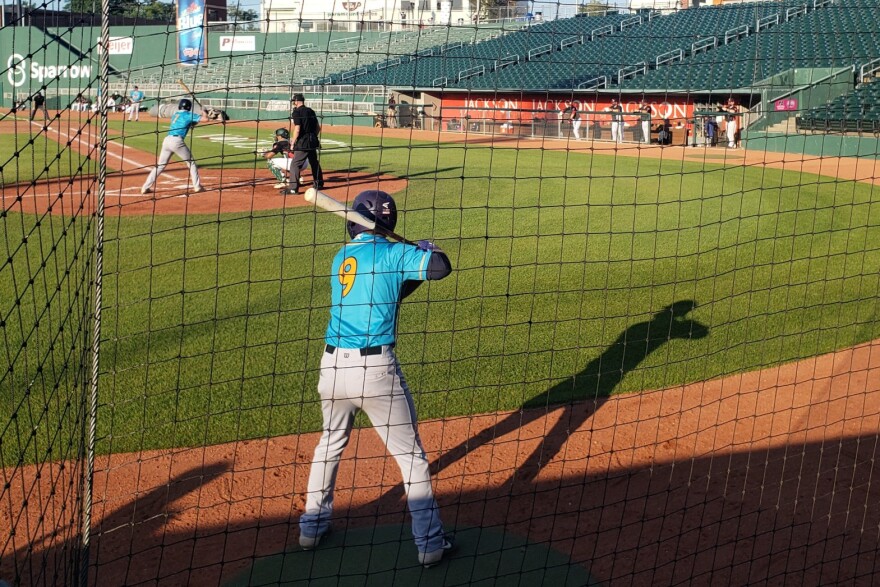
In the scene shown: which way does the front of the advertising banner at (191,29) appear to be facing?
toward the camera

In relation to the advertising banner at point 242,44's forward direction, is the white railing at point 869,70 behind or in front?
in front

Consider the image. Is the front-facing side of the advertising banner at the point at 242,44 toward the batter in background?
yes

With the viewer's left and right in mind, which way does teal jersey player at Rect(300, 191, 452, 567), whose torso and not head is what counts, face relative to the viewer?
facing away from the viewer and to the right of the viewer

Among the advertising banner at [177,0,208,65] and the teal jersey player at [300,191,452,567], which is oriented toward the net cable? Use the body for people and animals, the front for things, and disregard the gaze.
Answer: the advertising banner

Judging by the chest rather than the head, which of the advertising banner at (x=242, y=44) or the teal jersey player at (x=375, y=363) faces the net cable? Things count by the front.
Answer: the advertising banner

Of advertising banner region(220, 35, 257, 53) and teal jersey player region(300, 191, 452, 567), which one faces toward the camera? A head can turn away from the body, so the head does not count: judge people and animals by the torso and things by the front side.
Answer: the advertising banner

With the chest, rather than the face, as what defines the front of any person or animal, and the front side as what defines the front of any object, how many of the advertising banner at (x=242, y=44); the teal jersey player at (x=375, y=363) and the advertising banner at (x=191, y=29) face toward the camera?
2

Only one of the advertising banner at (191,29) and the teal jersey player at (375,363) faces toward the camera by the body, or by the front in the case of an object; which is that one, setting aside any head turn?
the advertising banner

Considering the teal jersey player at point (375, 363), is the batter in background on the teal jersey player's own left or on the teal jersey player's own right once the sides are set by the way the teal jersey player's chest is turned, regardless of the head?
on the teal jersey player's own left

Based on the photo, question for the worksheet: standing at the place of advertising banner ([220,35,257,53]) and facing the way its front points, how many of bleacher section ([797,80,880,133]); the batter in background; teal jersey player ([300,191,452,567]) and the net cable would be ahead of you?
4

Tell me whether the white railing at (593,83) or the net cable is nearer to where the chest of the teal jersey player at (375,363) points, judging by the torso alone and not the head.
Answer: the white railing

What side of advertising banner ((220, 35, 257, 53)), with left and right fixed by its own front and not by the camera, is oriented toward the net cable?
front
